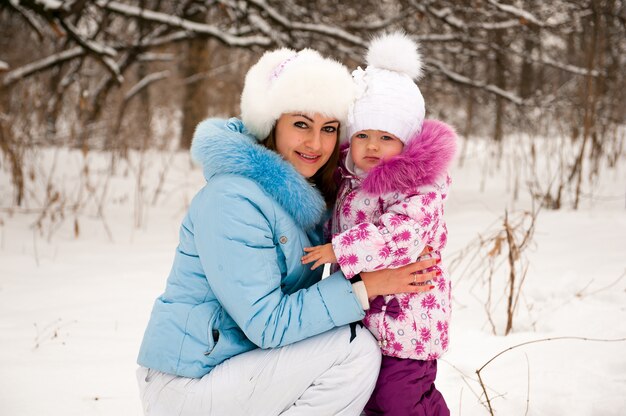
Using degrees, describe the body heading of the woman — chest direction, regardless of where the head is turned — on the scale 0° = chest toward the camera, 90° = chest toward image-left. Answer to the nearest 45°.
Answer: approximately 270°

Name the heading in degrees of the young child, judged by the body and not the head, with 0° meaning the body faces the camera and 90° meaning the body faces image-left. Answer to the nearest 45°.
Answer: approximately 45°

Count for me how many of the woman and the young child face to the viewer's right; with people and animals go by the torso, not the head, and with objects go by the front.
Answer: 1
